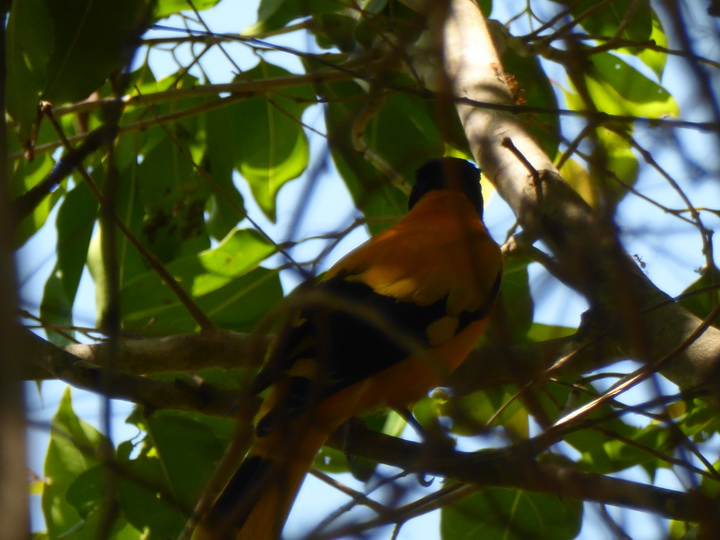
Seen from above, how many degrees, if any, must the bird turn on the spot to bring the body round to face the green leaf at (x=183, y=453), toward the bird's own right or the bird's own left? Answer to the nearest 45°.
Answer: approximately 90° to the bird's own left

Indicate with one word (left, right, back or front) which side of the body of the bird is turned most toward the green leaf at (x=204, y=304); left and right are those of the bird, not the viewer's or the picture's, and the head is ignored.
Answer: left

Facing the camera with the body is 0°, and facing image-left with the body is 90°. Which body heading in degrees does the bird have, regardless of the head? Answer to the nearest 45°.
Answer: approximately 225°
